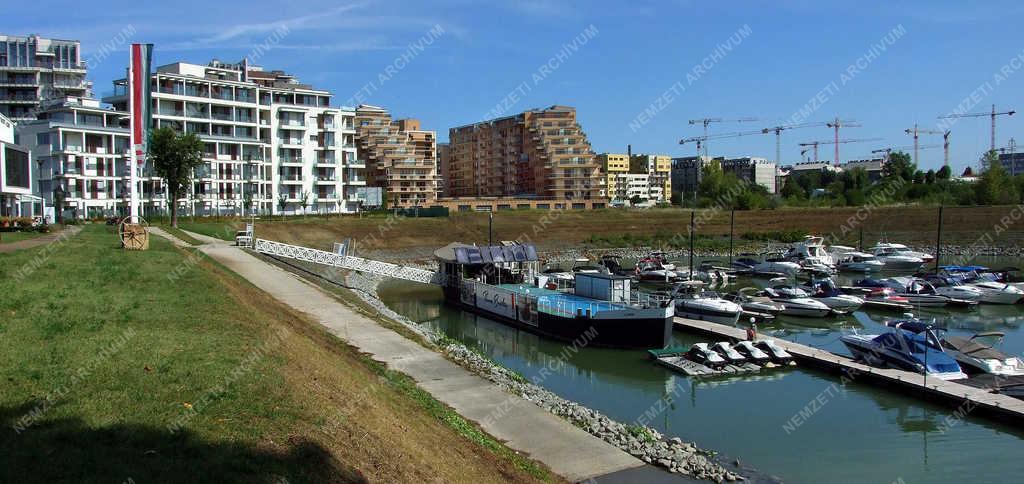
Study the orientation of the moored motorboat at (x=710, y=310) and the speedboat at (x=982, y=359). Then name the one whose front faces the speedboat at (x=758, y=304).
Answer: the speedboat at (x=982, y=359)

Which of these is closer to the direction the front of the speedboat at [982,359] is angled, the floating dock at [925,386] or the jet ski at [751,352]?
the jet ski

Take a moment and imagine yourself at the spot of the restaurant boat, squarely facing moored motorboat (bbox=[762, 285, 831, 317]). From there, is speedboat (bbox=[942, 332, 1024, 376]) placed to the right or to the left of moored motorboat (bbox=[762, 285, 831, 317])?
right

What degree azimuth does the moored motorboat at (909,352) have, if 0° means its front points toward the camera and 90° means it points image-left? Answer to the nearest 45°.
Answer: approximately 135°

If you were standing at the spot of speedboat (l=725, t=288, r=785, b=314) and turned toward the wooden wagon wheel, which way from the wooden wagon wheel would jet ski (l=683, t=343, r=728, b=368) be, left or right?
left

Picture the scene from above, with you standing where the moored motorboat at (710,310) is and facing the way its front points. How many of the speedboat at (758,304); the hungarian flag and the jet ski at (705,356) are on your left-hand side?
1

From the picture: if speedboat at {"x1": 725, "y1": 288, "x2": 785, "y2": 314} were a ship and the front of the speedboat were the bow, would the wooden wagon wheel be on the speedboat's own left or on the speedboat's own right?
on the speedboat's own right
